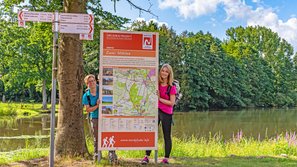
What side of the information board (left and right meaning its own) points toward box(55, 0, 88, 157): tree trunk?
right

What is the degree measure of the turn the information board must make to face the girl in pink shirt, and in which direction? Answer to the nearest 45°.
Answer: approximately 90° to its left

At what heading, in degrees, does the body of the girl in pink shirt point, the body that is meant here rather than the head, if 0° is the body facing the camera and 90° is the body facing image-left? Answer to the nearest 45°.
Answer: approximately 45°

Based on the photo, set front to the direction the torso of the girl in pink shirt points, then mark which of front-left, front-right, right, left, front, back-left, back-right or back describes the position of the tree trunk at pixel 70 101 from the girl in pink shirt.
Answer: front-right

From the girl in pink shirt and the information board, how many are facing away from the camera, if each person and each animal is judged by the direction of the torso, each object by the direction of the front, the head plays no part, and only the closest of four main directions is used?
0

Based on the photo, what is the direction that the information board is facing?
toward the camera

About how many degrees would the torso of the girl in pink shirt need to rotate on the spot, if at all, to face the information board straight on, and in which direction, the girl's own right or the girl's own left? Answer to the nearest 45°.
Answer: approximately 45° to the girl's own right
